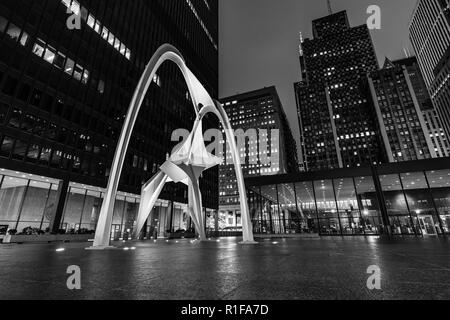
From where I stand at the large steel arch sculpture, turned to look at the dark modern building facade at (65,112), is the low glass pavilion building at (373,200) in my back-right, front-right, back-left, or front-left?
back-right

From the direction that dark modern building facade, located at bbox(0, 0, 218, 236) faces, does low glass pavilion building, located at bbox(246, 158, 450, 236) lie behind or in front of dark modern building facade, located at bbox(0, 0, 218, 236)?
in front

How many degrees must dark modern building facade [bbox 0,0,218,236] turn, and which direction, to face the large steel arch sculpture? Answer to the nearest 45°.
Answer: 0° — it already faces it

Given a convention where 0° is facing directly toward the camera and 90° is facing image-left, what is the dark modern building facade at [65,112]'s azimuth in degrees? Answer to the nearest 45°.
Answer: approximately 315°
